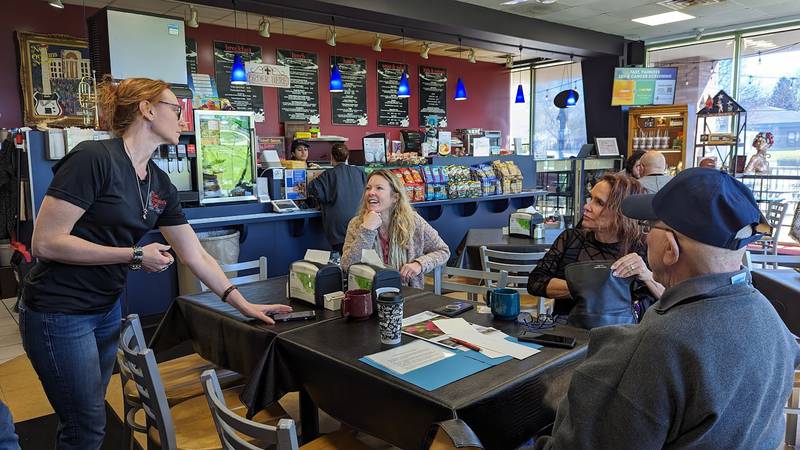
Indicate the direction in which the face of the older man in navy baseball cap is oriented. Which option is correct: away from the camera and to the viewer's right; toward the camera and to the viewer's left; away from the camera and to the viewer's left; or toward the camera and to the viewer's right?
away from the camera and to the viewer's left

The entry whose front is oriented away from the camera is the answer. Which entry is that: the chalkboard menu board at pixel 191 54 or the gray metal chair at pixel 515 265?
the gray metal chair

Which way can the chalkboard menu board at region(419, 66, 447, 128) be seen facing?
toward the camera

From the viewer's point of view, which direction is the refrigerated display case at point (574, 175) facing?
toward the camera

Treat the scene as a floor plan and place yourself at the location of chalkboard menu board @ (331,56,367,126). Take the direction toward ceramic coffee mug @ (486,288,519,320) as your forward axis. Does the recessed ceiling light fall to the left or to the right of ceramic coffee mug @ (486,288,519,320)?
left

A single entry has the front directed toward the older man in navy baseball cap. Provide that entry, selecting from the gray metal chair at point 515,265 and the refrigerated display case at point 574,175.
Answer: the refrigerated display case

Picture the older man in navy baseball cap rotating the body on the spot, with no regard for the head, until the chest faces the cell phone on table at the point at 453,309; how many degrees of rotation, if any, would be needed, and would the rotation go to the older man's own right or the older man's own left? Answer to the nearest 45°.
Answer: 0° — they already face it

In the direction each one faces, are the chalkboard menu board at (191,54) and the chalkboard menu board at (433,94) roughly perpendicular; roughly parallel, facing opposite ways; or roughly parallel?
roughly parallel

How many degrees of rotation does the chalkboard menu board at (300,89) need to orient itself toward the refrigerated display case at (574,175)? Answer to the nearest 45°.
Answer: approximately 90° to its left

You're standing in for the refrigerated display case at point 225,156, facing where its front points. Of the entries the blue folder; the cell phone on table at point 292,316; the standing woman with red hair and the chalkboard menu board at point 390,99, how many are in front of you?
3

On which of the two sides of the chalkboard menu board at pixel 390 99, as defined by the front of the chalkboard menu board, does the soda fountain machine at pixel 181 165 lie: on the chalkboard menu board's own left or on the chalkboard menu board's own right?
on the chalkboard menu board's own right

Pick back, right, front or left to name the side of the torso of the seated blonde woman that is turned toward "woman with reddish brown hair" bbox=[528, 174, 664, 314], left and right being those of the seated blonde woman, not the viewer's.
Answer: left

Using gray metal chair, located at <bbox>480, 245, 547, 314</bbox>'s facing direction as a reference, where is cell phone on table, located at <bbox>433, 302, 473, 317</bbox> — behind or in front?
behind

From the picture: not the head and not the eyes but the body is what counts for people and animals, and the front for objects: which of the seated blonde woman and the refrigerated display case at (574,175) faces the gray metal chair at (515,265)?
the refrigerated display case

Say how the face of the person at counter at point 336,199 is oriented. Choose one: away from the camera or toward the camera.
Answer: away from the camera

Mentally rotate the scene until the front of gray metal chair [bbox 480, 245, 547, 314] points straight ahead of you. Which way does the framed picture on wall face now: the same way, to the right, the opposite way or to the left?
to the right

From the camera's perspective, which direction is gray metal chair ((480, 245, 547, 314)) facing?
away from the camera

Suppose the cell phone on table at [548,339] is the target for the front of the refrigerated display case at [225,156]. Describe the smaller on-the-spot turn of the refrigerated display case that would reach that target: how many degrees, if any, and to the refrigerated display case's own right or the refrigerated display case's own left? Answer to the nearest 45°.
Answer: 0° — it already faces it
